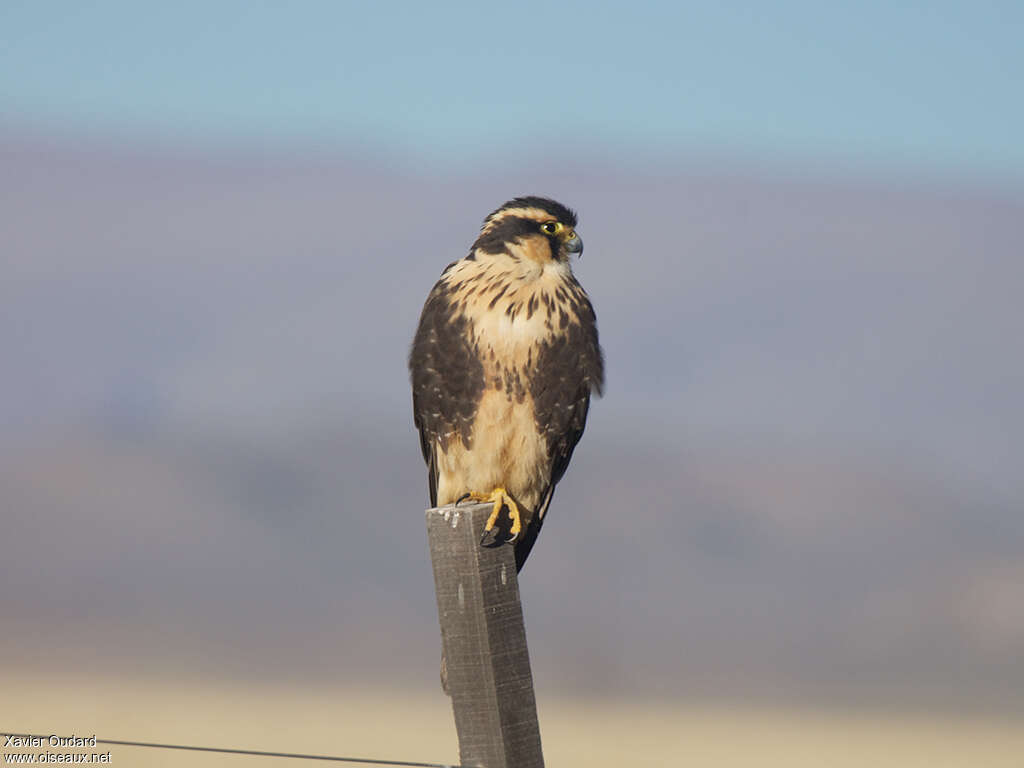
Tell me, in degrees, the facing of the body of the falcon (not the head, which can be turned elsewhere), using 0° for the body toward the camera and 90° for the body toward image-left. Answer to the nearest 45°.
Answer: approximately 0°
